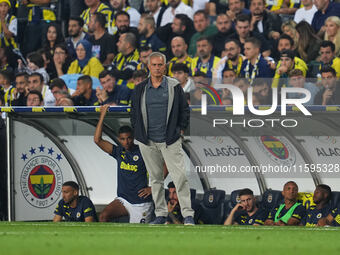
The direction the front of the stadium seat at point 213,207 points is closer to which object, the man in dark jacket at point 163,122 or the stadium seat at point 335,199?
the man in dark jacket

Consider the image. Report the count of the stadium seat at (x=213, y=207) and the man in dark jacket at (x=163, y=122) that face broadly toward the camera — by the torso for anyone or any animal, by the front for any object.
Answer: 2

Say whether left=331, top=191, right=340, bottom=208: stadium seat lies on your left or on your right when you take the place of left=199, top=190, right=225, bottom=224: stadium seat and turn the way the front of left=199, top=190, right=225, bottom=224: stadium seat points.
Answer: on your left

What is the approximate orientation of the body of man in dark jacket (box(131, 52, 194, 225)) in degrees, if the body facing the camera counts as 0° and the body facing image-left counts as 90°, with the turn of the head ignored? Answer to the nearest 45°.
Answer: approximately 0°

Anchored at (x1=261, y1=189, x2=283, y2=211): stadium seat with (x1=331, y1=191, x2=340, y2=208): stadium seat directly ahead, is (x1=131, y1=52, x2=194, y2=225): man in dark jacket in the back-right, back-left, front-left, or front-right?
back-right

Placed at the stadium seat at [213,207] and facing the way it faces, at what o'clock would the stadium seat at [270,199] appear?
the stadium seat at [270,199] is roughly at 9 o'clock from the stadium seat at [213,207].

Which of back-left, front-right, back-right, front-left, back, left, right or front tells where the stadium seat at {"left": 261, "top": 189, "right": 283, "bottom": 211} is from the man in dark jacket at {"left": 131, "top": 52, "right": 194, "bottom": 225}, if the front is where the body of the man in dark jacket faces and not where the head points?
back-left
